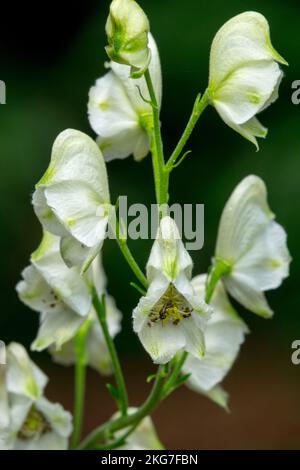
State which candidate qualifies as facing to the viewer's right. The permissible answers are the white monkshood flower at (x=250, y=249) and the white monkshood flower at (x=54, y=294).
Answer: the white monkshood flower at (x=250, y=249)

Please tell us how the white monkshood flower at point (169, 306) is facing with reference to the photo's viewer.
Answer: facing the viewer

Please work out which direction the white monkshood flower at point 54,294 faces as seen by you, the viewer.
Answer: facing the viewer and to the left of the viewer

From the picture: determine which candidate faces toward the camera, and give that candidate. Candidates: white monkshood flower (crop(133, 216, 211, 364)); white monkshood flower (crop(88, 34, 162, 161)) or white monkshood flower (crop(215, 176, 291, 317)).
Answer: white monkshood flower (crop(133, 216, 211, 364))

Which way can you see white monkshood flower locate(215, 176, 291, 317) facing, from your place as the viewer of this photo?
facing to the right of the viewer
